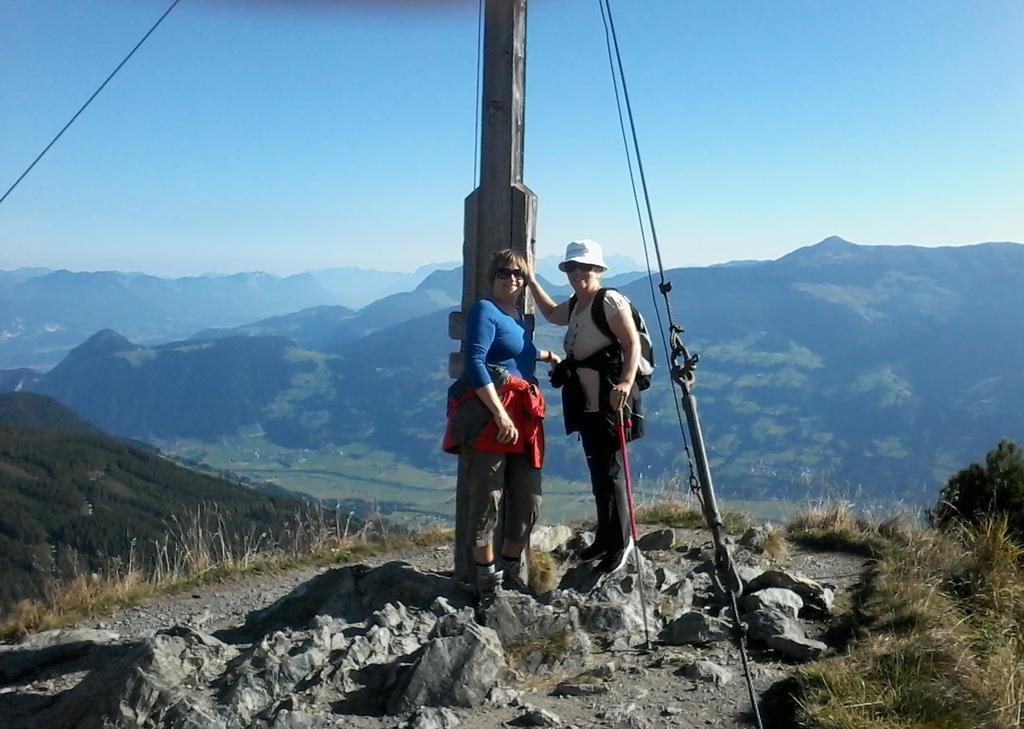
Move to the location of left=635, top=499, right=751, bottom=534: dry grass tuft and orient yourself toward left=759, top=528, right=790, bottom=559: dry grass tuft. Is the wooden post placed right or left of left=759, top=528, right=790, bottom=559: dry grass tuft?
right

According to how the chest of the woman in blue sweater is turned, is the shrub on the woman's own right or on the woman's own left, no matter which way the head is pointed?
on the woman's own left

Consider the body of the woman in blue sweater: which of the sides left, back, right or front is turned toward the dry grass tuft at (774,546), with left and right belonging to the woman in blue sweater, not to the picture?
left

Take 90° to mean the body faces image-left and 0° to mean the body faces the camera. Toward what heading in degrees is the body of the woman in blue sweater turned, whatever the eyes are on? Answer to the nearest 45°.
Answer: approximately 315°

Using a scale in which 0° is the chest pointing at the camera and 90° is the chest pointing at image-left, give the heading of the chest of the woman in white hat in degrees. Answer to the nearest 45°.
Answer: approximately 45°
